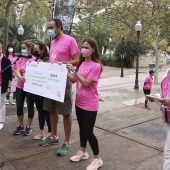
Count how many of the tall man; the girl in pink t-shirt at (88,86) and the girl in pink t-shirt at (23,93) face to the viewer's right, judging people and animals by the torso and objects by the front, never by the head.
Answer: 0

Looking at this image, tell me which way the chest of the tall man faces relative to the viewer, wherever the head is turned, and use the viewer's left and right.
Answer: facing the viewer and to the left of the viewer

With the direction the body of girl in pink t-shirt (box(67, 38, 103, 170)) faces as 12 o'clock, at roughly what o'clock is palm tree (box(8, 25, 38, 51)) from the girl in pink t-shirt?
The palm tree is roughly at 4 o'clock from the girl in pink t-shirt.

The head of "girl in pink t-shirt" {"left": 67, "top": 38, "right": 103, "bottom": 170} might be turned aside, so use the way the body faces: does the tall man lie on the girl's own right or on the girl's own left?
on the girl's own right

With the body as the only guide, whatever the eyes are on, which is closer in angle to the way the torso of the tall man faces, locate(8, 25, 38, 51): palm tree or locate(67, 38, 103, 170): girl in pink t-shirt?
the girl in pink t-shirt

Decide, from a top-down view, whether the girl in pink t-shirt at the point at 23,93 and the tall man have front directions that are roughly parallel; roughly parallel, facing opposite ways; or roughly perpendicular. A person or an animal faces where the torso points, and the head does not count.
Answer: roughly parallel

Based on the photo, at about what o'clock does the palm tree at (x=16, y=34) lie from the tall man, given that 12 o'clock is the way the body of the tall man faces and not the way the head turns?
The palm tree is roughly at 4 o'clock from the tall man.

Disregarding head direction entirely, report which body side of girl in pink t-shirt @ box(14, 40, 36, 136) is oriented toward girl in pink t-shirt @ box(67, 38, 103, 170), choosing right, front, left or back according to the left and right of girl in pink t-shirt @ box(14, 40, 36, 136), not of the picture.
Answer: left

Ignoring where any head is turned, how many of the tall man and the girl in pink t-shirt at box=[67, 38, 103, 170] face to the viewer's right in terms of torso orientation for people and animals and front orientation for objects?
0

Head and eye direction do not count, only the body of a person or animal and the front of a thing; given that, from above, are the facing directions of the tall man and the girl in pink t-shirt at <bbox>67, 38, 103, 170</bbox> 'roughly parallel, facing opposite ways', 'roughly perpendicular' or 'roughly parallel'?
roughly parallel

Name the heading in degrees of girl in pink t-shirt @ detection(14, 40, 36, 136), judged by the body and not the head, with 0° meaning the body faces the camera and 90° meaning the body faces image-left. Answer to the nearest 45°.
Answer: approximately 45°

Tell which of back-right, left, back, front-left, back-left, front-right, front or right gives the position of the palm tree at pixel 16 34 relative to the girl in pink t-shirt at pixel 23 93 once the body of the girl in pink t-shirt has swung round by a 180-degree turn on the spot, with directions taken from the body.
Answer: front-left

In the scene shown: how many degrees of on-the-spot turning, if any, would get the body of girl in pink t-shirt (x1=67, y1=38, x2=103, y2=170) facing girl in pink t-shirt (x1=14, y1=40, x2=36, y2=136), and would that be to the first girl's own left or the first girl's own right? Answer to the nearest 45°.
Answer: approximately 90° to the first girl's own right

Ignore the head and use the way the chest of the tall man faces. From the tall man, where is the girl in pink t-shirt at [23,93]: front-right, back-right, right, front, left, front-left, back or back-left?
right
